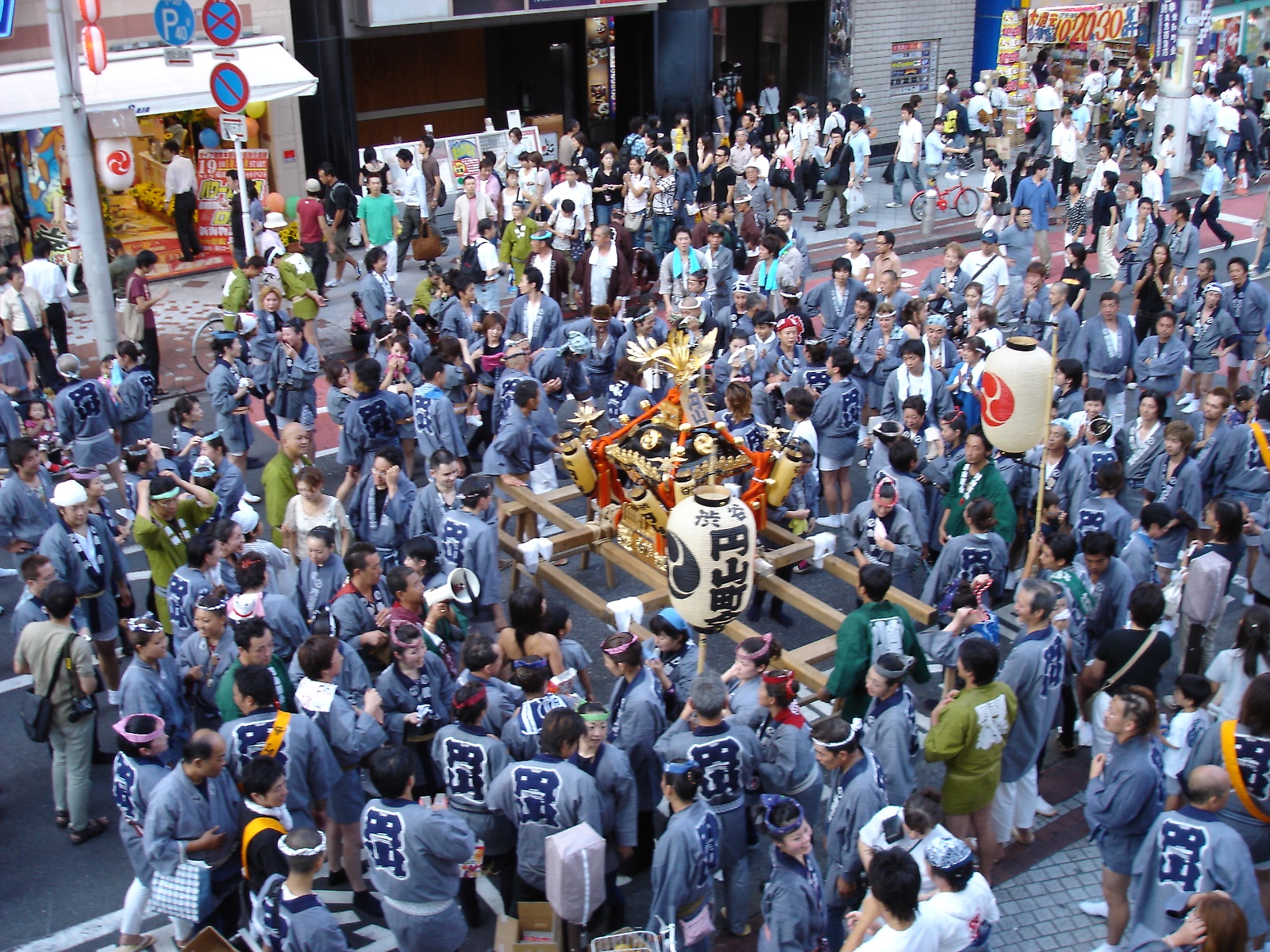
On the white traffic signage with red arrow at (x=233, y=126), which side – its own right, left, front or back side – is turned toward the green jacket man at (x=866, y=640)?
front

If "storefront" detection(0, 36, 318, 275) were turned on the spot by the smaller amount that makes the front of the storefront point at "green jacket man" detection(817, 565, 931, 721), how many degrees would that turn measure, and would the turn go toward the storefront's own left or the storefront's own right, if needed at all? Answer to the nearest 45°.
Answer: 0° — it already faces them

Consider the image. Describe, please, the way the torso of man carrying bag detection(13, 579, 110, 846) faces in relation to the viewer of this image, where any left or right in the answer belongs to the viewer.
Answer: facing away from the viewer and to the right of the viewer

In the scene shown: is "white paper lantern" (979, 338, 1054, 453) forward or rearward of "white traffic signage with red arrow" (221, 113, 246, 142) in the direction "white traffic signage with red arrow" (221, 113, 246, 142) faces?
forward

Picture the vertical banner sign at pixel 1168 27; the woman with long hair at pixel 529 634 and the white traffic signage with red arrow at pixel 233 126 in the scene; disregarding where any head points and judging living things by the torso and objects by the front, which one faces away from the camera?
the woman with long hair

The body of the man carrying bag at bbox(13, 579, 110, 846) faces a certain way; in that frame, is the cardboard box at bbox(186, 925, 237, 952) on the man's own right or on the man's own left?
on the man's own right

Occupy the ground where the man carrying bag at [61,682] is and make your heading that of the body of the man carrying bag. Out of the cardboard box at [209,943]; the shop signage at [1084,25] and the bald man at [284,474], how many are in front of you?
2

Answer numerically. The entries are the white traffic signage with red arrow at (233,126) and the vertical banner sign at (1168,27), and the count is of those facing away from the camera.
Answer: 0

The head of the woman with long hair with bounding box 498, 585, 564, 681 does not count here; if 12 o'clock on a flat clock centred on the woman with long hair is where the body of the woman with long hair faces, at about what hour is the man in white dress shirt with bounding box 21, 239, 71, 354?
The man in white dress shirt is roughly at 11 o'clock from the woman with long hair.

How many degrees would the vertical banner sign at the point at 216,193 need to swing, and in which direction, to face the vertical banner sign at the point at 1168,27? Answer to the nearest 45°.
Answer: approximately 90° to its left

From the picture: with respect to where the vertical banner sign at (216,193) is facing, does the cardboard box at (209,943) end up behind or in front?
in front

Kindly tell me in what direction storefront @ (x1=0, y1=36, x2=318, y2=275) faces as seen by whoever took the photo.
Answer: facing the viewer

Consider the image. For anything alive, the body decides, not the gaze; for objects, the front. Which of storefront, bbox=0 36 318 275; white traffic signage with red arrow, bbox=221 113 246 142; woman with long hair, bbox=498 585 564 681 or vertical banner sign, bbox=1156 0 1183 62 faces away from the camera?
the woman with long hair

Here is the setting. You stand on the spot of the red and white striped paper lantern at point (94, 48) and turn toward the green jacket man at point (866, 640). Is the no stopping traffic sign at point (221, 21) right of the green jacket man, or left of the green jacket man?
left

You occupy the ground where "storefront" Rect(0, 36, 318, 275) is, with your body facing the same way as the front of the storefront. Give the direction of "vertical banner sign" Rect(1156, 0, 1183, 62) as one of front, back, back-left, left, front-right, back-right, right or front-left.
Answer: left

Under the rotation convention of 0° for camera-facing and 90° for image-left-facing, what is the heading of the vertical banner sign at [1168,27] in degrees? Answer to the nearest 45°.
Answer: approximately 0°

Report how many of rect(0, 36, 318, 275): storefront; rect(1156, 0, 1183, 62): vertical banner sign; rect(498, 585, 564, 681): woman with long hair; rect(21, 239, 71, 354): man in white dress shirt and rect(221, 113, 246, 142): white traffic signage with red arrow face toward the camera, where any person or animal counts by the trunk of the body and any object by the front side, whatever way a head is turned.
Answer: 3

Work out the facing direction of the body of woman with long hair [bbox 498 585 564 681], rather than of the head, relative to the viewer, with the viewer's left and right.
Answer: facing away from the viewer

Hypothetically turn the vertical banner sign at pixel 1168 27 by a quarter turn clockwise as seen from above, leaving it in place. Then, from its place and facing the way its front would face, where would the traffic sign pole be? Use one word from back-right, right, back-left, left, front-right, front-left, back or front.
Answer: front-left
